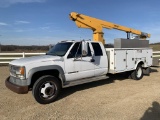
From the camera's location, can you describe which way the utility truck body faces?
facing the viewer and to the left of the viewer
